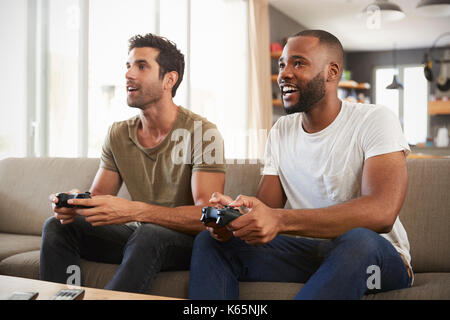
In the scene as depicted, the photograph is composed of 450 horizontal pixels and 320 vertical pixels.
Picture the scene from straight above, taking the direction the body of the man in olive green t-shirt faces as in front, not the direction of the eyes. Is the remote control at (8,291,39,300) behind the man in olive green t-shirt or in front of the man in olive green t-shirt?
in front

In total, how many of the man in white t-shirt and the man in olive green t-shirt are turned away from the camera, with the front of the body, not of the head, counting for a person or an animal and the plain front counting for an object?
0

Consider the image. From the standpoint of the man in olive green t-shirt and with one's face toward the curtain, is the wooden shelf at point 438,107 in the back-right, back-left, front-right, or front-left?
front-right

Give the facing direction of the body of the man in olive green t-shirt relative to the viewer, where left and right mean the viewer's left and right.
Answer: facing the viewer and to the left of the viewer

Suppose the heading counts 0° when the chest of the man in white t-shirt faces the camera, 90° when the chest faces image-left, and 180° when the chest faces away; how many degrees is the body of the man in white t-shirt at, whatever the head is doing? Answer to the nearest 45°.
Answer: approximately 45°

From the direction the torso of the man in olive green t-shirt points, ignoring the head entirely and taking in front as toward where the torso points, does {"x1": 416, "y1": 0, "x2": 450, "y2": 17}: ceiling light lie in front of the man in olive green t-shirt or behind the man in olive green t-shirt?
behind

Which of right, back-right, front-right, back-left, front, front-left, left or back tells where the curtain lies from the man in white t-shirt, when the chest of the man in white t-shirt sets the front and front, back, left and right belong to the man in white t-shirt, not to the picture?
back-right

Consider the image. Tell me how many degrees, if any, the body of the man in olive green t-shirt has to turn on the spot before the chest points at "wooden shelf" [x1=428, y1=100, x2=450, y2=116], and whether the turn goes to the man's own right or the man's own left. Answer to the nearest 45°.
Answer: approximately 180°

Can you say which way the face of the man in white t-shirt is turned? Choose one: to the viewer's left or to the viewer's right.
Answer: to the viewer's left

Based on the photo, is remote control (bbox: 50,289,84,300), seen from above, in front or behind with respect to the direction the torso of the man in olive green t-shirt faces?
in front

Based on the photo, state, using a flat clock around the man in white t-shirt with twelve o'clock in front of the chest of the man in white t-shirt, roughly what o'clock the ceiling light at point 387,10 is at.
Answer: The ceiling light is roughly at 5 o'clock from the man in white t-shirt.
